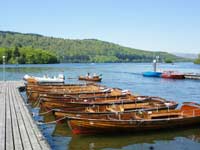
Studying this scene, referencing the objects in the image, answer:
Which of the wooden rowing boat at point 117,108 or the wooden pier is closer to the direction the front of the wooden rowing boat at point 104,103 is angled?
the wooden pier

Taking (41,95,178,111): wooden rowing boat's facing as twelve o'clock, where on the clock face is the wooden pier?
The wooden pier is roughly at 10 o'clock from the wooden rowing boat.

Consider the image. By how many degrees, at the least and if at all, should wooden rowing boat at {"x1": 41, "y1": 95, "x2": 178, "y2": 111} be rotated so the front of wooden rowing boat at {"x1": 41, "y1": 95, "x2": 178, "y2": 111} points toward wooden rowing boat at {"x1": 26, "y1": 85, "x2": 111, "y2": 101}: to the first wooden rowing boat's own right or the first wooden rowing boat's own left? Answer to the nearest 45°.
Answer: approximately 45° to the first wooden rowing boat's own right

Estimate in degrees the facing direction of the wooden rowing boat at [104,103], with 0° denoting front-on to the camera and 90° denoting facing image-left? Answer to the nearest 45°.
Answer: approximately 90°

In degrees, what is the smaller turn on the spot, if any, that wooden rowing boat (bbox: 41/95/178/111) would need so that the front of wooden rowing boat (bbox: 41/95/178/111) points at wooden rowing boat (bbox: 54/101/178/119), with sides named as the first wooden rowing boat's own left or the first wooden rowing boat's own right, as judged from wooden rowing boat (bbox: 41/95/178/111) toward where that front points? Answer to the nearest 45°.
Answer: approximately 135° to the first wooden rowing boat's own left
